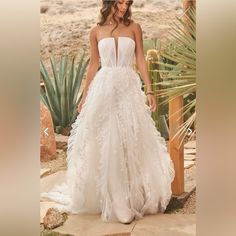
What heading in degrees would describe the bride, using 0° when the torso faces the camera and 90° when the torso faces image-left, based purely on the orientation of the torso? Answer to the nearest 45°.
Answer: approximately 0°
